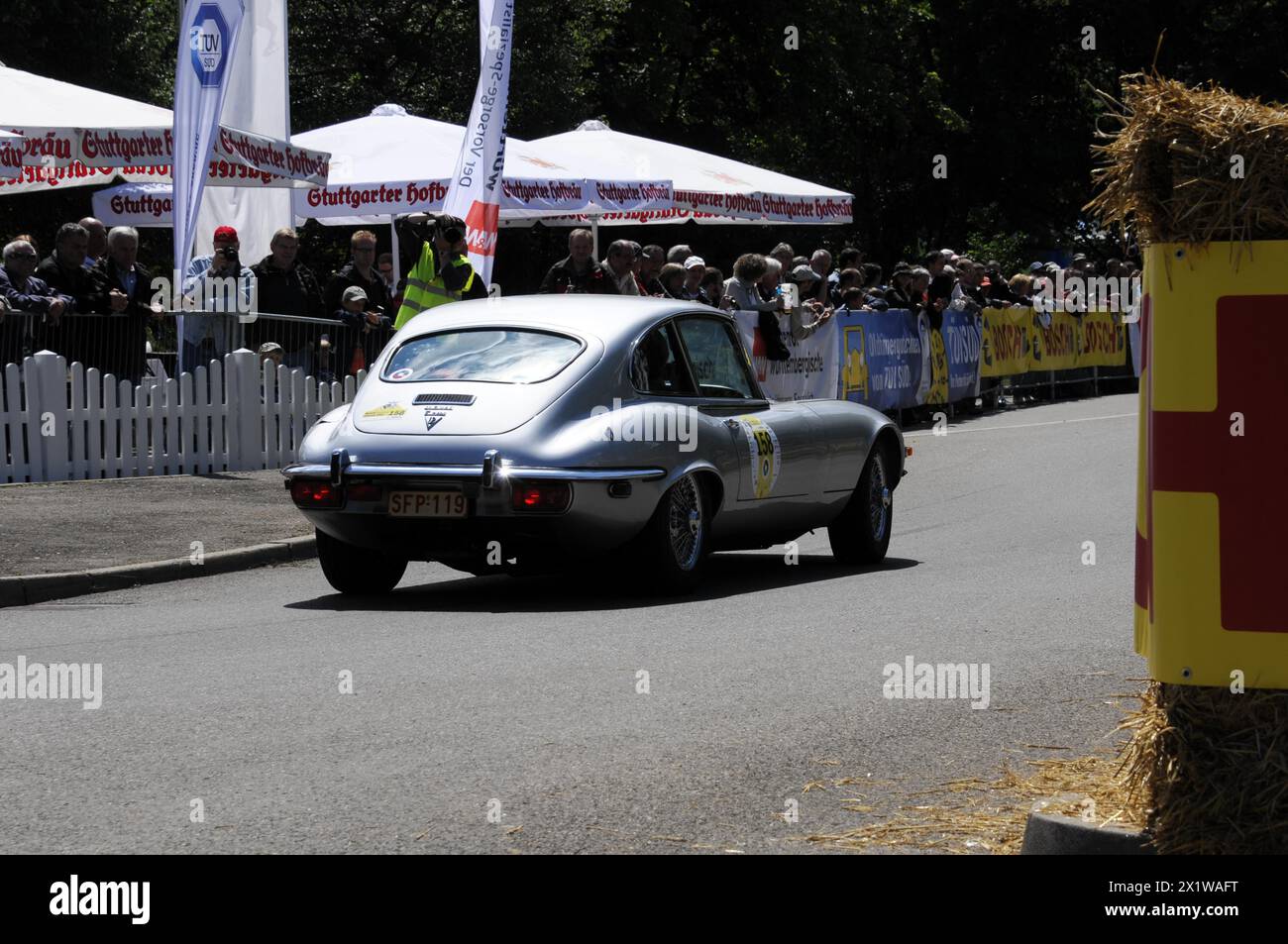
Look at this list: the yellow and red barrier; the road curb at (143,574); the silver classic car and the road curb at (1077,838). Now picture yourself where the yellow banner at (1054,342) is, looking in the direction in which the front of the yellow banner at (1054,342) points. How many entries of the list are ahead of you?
4

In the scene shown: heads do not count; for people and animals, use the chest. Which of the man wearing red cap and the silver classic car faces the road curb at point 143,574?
the man wearing red cap

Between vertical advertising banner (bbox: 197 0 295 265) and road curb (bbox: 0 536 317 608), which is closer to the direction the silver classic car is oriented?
the vertical advertising banner

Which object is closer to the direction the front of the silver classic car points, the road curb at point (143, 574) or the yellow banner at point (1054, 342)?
the yellow banner

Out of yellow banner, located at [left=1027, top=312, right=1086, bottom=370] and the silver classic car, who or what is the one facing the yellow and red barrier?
the yellow banner

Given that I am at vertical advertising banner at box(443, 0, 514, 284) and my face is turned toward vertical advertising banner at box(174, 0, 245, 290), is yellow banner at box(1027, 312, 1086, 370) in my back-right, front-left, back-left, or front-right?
back-right

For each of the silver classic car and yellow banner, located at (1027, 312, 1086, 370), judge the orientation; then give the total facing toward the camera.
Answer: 1

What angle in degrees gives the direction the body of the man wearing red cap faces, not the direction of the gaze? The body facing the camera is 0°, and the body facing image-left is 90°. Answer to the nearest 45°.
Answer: approximately 0°

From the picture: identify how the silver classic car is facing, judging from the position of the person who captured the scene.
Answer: facing away from the viewer and to the right of the viewer

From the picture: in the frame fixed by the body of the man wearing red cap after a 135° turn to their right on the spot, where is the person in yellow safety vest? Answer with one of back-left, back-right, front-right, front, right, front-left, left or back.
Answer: back

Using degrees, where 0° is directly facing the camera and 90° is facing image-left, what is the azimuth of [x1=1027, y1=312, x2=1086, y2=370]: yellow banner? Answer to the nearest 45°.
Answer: approximately 0°

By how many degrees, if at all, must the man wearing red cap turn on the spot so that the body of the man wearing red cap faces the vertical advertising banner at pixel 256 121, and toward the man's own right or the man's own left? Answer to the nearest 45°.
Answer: approximately 180°
